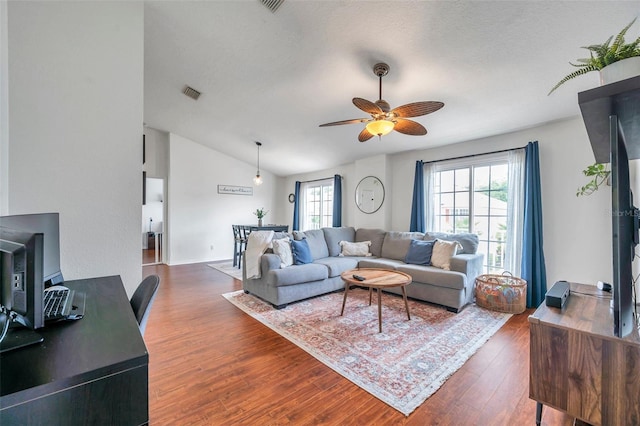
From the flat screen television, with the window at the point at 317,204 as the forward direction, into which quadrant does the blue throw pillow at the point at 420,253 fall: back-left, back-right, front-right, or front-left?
front-right

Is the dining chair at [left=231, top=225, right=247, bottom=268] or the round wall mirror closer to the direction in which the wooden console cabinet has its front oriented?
the dining chair

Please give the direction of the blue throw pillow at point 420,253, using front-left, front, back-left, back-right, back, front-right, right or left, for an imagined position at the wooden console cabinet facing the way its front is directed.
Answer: front-right

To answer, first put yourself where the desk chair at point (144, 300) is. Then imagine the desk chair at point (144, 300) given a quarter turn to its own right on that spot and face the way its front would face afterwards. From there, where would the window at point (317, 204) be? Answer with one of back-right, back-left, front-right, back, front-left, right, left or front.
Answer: right

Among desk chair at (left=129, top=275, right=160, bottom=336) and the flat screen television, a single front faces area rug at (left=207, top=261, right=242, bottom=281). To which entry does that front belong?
the flat screen television

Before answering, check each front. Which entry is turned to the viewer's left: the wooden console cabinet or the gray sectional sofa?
the wooden console cabinet

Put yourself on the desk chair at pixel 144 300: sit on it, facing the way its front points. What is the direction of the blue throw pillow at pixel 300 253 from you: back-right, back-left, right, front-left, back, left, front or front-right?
back

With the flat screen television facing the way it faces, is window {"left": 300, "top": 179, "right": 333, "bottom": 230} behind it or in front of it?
in front

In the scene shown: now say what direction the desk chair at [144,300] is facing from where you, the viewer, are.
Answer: facing the viewer and to the left of the viewer

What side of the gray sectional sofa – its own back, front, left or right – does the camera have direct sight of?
front

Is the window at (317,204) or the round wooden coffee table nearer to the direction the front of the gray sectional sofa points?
the round wooden coffee table

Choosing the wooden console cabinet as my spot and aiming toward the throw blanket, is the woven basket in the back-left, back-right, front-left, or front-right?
front-right

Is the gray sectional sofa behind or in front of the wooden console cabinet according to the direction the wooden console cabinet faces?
in front

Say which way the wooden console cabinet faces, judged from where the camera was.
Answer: facing to the left of the viewer

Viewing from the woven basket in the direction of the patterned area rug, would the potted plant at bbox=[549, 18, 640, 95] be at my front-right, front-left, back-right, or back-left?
front-left

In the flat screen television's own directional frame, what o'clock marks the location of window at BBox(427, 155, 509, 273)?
The window is roughly at 2 o'clock from the flat screen television.

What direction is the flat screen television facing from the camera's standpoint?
to the viewer's left

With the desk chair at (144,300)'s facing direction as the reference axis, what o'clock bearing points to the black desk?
The black desk is roughly at 11 o'clock from the desk chair.

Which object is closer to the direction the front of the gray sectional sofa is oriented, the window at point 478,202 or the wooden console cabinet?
the wooden console cabinet
